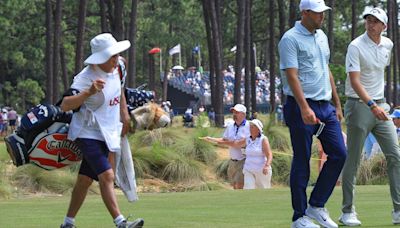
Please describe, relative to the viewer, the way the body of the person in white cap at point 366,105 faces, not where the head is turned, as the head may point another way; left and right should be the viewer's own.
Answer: facing the viewer and to the right of the viewer

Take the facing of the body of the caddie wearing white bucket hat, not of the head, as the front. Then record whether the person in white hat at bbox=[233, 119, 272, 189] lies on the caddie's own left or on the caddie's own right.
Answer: on the caddie's own left
